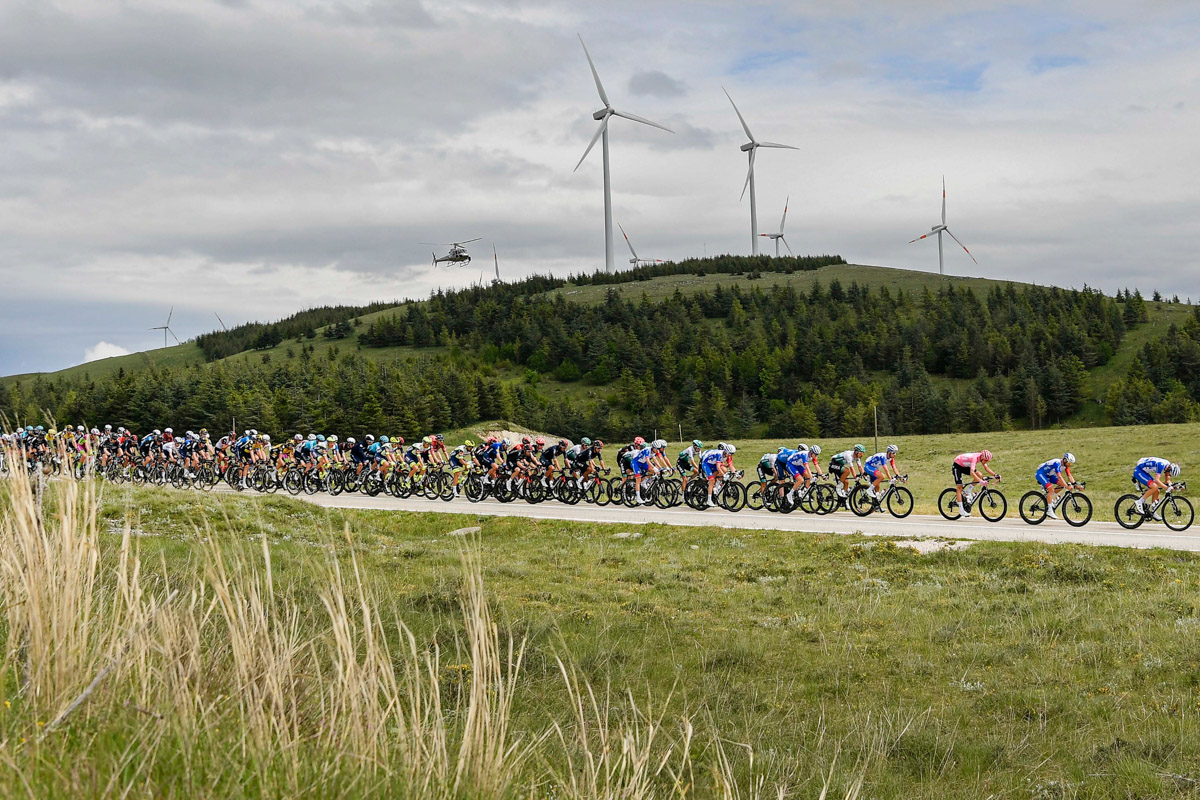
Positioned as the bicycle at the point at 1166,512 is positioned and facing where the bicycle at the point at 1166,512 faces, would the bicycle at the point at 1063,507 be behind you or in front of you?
behind

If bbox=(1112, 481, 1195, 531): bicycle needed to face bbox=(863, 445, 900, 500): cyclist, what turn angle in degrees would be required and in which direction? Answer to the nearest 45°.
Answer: approximately 180°

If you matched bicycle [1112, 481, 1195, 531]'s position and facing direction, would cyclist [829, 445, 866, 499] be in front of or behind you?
behind

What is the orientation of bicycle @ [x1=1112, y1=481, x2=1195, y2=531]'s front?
to the viewer's right

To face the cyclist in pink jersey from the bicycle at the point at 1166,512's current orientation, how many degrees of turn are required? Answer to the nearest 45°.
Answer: approximately 180°

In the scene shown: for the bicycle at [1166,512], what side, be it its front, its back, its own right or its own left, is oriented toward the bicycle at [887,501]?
back

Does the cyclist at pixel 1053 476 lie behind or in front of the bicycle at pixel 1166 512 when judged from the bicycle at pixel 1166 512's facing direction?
behind

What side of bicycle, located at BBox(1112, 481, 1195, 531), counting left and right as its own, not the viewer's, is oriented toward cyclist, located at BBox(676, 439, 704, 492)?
back

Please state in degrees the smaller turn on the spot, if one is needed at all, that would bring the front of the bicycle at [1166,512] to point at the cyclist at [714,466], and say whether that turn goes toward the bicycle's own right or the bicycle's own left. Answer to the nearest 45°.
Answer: approximately 180°

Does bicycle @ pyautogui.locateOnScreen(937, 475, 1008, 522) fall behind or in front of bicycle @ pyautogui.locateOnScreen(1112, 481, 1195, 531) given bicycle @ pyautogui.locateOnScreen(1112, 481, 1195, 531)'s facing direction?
behind
